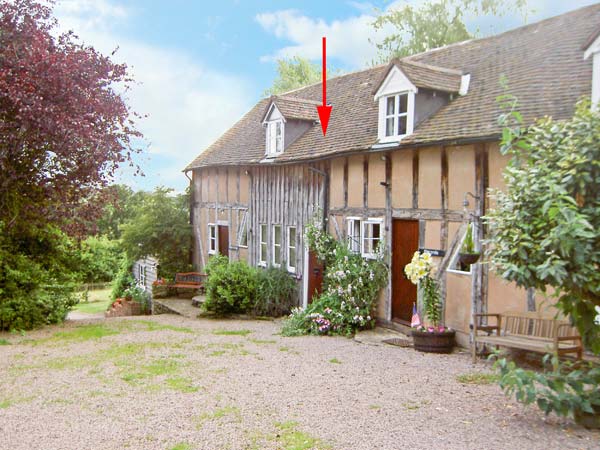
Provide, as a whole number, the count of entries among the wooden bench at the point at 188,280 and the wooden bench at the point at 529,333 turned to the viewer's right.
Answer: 0

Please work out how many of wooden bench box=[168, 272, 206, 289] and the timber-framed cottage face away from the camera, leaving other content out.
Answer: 0

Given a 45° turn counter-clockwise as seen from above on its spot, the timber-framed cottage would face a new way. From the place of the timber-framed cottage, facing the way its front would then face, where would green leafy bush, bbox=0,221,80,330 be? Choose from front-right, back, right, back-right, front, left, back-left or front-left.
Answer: right

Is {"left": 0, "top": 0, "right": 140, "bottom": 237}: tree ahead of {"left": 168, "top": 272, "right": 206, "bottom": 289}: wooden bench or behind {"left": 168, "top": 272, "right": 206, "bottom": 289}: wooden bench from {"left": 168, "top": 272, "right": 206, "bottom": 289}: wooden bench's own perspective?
ahead

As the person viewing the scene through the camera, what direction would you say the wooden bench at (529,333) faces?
facing the viewer and to the left of the viewer

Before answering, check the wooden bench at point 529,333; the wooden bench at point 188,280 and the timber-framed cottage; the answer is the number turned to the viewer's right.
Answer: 0

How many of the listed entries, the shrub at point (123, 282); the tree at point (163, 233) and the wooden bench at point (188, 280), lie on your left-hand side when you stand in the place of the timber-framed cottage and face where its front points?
0

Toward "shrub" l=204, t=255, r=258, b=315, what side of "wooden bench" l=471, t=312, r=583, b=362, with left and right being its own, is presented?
right

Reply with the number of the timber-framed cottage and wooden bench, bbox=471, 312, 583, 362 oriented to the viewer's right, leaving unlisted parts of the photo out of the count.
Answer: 0

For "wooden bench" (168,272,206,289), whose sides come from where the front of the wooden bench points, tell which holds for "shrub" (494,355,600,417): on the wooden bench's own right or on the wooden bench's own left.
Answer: on the wooden bench's own left

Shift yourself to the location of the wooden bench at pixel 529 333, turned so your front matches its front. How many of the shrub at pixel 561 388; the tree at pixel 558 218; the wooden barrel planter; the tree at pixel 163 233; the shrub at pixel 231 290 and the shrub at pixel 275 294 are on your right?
4

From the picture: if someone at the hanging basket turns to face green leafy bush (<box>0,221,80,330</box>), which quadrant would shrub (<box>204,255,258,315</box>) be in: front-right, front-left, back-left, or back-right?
front-right

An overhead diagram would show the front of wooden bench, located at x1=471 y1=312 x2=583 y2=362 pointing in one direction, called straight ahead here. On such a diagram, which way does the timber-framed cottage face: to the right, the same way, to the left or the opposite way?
the same way

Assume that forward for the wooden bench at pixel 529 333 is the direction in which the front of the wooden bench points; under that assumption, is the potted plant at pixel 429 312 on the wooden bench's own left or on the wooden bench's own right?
on the wooden bench's own right

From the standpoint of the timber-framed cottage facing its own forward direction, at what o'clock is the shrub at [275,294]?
The shrub is roughly at 3 o'clock from the timber-framed cottage.

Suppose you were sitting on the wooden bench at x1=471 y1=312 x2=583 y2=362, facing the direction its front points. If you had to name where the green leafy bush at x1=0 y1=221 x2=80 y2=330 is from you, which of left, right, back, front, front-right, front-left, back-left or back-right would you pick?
front-right

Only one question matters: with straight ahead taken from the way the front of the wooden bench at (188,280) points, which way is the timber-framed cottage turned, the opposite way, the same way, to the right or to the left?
the same way

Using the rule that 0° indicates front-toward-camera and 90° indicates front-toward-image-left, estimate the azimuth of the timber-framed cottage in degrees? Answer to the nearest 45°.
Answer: approximately 45°
